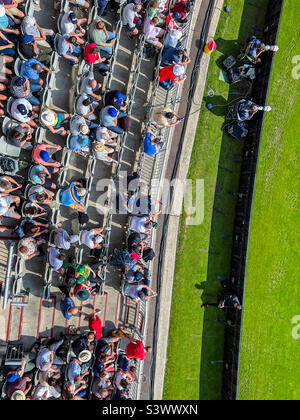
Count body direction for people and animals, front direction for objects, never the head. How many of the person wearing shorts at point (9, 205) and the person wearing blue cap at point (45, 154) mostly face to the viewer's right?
2

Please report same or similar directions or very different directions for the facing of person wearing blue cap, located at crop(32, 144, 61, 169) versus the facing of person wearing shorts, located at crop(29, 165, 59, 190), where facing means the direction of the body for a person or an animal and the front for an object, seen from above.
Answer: same or similar directions

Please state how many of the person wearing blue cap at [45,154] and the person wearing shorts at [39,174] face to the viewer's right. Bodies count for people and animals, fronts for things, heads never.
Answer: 2

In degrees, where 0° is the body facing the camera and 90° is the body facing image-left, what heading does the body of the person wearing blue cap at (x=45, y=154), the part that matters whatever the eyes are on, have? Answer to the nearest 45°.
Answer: approximately 270°

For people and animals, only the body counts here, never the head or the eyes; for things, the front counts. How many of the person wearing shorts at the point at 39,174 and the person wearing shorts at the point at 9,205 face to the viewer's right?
2

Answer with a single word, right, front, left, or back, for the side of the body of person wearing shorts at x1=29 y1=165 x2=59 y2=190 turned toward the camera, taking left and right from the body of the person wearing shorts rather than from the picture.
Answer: right

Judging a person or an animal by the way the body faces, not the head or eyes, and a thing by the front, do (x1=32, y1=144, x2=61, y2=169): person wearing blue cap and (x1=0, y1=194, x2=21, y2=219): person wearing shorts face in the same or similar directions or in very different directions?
same or similar directions

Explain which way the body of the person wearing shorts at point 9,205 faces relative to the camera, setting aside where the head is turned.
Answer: to the viewer's right

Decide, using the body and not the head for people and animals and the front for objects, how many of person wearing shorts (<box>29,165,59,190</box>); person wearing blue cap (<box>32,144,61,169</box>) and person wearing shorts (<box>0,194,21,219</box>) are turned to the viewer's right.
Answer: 3
